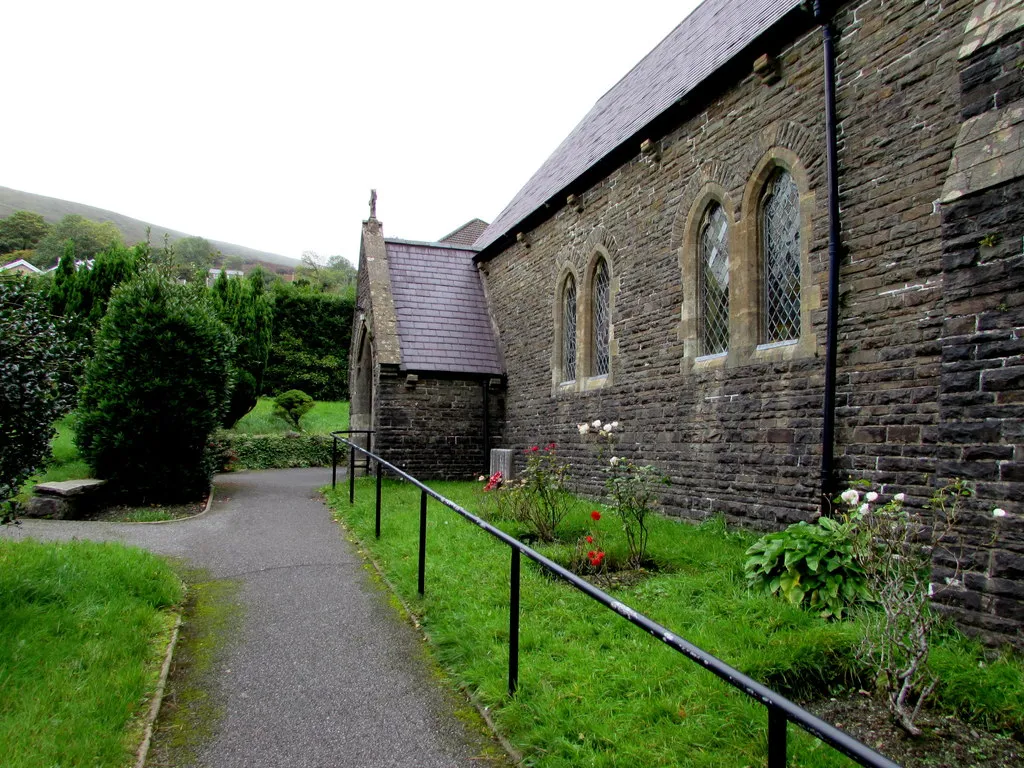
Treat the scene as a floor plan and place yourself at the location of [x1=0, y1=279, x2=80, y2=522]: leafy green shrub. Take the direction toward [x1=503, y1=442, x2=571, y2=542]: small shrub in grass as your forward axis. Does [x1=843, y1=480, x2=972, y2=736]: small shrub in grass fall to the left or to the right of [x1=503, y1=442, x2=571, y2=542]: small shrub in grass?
right

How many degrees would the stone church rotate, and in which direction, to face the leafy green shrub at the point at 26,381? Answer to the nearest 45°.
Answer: approximately 45° to its left

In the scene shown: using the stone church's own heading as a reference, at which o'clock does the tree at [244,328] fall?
The tree is roughly at 1 o'clock from the stone church.

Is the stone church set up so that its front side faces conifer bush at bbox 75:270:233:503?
yes

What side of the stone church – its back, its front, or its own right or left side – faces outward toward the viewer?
left
